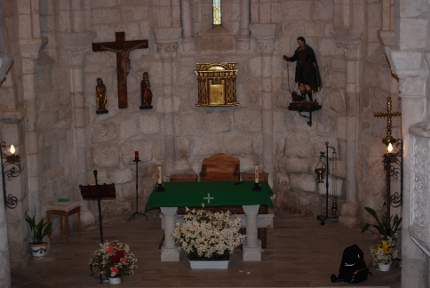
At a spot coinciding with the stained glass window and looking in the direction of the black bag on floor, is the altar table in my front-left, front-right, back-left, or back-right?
front-right

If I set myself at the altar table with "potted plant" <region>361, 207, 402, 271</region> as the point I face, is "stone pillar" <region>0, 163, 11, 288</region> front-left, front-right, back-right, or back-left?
back-right

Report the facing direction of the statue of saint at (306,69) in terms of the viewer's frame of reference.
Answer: facing the viewer and to the left of the viewer

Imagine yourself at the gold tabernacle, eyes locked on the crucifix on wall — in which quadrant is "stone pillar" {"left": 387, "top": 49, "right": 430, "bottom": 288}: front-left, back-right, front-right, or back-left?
back-left

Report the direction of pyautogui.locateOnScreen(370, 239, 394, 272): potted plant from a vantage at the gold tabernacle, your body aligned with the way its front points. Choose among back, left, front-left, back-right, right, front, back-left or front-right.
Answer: front-left

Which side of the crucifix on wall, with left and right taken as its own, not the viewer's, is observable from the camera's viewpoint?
front

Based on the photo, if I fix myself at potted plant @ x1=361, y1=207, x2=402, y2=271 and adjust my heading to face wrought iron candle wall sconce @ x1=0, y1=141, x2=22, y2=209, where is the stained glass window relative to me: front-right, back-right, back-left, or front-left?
front-right

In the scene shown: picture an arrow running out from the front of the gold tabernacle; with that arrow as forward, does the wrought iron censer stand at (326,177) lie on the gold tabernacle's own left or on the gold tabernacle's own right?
on the gold tabernacle's own left

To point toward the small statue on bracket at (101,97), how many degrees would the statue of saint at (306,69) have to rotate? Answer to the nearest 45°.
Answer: approximately 45° to its right

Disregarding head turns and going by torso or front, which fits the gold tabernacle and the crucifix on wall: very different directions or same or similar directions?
same or similar directions

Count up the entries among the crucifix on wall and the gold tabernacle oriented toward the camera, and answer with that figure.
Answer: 2

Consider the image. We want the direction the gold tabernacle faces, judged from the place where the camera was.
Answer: facing the viewer
